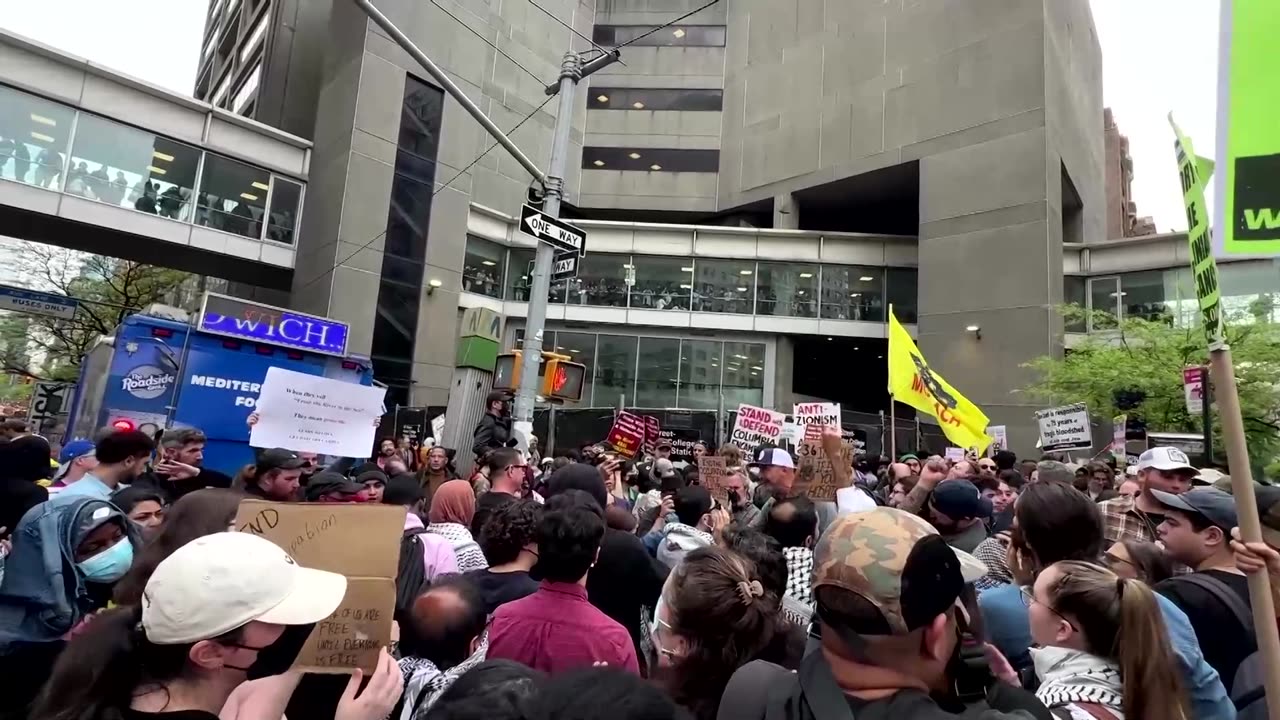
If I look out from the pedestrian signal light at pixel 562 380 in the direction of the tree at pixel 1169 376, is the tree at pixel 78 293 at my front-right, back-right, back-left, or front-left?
back-left

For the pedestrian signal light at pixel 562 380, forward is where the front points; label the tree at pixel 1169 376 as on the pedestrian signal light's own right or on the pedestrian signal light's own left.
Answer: on the pedestrian signal light's own left

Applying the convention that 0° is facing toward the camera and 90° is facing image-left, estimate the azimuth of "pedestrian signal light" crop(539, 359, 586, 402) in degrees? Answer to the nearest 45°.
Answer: approximately 315°
